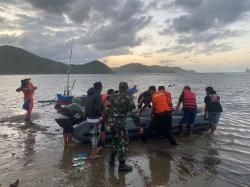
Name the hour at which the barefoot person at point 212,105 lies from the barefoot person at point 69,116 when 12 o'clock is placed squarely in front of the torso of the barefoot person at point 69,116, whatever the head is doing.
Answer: the barefoot person at point 212,105 is roughly at 1 o'clock from the barefoot person at point 69,116.

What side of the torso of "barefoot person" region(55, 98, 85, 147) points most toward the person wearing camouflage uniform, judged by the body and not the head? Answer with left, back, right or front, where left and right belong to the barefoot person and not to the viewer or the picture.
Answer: right

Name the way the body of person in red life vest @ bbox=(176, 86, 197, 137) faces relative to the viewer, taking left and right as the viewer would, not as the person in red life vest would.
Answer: facing away from the viewer and to the left of the viewer

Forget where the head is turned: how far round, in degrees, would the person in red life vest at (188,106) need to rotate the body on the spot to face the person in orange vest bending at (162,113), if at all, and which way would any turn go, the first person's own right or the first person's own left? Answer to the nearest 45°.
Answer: approximately 90° to the first person's own left

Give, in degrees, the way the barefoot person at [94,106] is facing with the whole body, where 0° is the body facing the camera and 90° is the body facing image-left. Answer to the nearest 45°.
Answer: approximately 225°

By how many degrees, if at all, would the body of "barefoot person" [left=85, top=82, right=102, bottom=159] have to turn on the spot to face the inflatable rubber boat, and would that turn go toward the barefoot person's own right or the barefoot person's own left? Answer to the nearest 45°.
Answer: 0° — they already face it

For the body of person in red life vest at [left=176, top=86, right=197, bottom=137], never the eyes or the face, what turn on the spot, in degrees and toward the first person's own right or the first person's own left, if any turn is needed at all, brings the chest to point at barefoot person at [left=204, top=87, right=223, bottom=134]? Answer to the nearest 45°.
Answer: approximately 90° to the first person's own right
